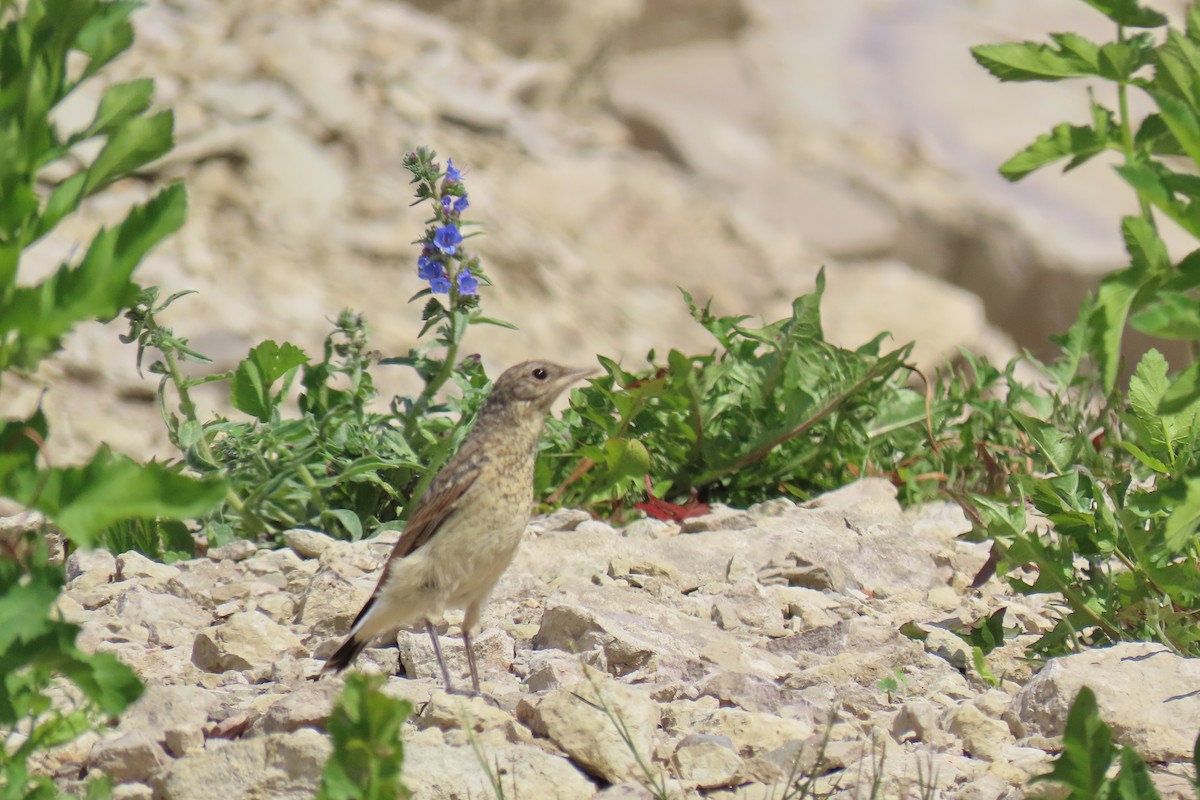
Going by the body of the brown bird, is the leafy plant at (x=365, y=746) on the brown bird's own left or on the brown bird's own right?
on the brown bird's own right

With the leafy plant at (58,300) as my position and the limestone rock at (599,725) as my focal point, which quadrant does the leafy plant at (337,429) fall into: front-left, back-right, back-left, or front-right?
front-left

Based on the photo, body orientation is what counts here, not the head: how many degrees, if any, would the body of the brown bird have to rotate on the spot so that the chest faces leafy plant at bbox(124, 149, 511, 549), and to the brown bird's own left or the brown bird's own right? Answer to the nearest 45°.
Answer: approximately 135° to the brown bird's own left

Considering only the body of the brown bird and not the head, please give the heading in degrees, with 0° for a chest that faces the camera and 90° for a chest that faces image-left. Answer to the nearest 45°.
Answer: approximately 270°

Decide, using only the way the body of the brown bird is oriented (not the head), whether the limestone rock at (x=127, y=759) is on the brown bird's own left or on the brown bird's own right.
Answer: on the brown bird's own right

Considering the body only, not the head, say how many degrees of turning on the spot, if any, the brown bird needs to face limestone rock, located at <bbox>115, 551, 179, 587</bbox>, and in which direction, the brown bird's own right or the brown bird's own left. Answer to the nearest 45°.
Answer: approximately 180°

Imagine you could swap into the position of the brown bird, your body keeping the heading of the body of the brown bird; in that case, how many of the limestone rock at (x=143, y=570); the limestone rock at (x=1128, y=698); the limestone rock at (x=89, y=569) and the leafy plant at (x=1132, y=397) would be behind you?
2

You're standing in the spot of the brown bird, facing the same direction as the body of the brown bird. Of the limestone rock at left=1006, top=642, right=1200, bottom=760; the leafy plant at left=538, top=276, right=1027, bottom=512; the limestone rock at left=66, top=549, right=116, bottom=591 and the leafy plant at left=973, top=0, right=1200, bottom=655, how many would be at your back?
1

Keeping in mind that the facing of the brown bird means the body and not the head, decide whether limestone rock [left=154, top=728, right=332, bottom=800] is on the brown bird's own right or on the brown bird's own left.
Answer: on the brown bird's own right
